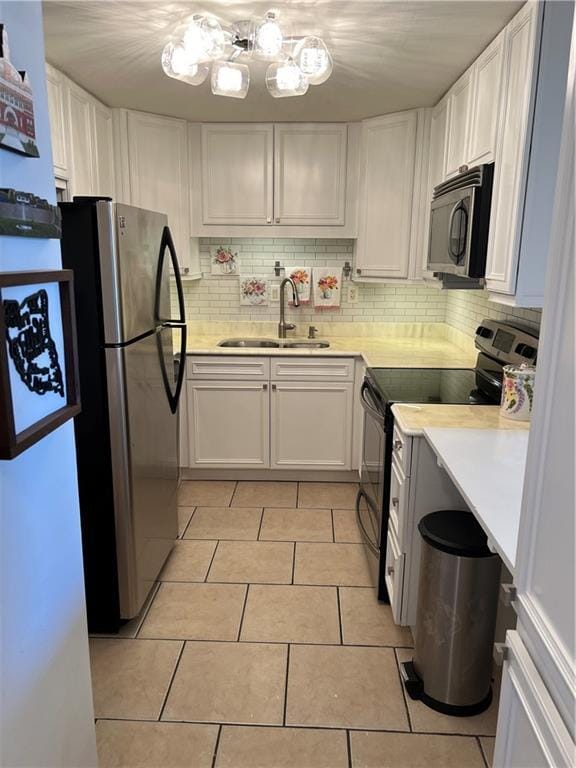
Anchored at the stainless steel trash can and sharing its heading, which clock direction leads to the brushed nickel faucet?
The brushed nickel faucet is roughly at 2 o'clock from the stainless steel trash can.

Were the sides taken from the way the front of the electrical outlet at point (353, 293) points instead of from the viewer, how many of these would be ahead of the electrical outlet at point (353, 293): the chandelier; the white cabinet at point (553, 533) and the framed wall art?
3

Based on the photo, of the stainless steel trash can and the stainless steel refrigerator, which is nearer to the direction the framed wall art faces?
the stainless steel trash can

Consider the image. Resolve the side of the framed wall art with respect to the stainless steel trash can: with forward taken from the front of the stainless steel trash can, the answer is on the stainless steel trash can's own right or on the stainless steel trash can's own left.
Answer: on the stainless steel trash can's own left

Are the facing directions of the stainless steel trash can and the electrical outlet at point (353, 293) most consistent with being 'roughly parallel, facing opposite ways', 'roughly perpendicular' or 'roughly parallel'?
roughly perpendicular

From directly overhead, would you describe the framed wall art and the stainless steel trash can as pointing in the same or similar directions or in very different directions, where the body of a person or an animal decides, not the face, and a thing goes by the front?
very different directions

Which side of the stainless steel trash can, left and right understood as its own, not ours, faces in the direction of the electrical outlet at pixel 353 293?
right

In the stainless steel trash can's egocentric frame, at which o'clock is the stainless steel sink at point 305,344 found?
The stainless steel sink is roughly at 2 o'clock from the stainless steel trash can.

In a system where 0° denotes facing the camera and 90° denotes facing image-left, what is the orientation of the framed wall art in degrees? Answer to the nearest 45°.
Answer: approximately 315°

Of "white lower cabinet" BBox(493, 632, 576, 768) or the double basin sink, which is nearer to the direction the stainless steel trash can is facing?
the double basin sink

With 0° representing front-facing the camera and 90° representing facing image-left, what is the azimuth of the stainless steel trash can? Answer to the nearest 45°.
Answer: approximately 90°

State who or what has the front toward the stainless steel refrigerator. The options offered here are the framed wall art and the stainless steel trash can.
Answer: the stainless steel trash can

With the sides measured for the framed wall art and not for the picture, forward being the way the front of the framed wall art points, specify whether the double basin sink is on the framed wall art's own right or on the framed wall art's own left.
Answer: on the framed wall art's own left

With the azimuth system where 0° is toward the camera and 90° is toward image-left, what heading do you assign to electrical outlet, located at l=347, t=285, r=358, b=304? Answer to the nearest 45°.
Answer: approximately 0°

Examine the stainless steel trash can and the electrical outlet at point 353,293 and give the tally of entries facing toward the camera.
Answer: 1

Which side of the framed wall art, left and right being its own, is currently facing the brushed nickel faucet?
left

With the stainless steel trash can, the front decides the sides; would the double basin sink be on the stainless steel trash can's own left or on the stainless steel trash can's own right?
on the stainless steel trash can's own right

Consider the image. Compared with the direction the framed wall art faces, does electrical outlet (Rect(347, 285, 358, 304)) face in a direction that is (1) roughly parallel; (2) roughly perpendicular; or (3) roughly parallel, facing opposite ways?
roughly perpendicular
